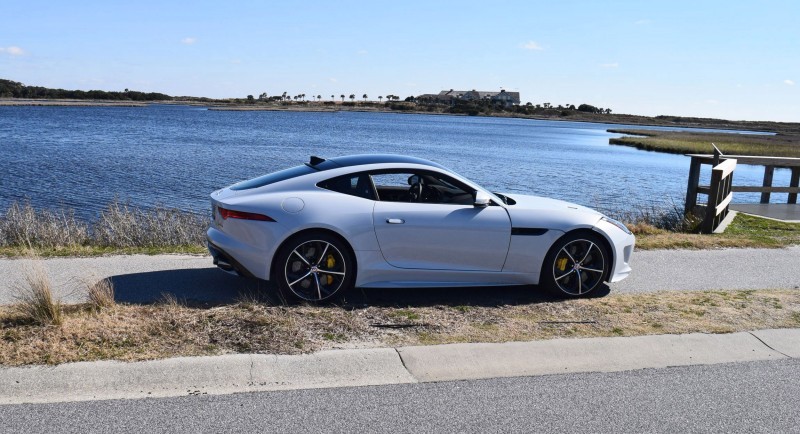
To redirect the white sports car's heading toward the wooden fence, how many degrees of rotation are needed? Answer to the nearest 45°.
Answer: approximately 45° to its left

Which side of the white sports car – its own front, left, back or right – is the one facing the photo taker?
right
